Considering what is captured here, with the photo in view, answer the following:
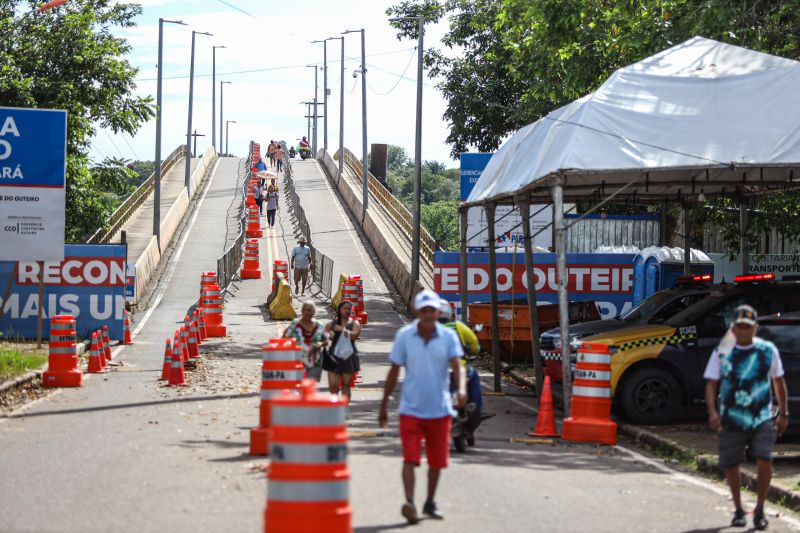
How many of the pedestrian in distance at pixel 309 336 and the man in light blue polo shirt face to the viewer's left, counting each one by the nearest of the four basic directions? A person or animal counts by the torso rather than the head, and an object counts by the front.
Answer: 0

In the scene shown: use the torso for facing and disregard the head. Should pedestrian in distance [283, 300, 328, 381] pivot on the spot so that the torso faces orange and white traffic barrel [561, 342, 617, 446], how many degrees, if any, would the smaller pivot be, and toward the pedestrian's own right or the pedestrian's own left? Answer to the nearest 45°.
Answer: approximately 90° to the pedestrian's own left

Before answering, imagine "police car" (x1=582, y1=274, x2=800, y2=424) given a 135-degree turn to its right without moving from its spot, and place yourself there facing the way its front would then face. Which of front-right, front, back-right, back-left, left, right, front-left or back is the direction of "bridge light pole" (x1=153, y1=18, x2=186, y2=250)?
left

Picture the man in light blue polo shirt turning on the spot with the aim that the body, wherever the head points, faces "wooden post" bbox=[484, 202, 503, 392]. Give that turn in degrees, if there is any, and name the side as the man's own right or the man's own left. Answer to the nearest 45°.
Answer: approximately 180°

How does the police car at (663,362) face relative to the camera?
to the viewer's left

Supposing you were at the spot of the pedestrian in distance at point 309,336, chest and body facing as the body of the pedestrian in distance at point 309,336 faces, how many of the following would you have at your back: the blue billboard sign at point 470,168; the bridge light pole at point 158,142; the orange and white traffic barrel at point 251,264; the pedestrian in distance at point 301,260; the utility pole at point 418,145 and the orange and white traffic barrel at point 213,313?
6

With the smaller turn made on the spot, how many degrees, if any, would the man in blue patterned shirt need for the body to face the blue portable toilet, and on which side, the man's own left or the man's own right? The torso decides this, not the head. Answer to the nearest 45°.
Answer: approximately 180°

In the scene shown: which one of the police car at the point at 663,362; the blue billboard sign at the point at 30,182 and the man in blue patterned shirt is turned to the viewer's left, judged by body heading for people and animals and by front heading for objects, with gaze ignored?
the police car

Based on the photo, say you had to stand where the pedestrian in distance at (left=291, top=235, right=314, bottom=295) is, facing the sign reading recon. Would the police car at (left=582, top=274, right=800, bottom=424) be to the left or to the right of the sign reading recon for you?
left
